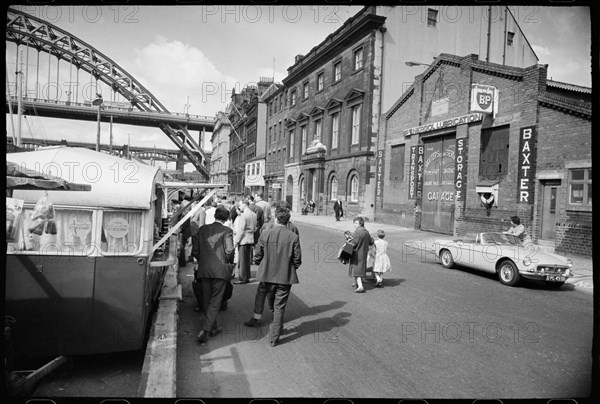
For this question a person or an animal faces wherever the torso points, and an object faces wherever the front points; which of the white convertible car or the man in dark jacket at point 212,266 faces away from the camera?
the man in dark jacket

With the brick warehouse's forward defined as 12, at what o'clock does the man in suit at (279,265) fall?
The man in suit is roughly at 11 o'clock from the brick warehouse.

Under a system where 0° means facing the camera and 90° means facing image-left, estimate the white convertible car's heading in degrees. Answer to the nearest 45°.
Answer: approximately 315°

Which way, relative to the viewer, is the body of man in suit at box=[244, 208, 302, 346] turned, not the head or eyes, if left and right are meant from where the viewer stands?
facing away from the viewer

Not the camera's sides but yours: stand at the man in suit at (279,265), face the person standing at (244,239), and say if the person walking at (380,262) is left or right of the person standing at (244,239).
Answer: right

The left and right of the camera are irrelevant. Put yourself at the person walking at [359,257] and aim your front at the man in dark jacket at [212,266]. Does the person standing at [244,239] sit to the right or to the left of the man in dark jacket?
right

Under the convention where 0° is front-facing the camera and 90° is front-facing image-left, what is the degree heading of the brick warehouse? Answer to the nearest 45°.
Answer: approximately 45°

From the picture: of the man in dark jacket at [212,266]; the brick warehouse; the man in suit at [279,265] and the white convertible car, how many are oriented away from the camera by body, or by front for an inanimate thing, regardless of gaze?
2

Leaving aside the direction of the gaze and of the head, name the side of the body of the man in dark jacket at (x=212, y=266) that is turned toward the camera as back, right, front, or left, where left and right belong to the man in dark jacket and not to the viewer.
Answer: back

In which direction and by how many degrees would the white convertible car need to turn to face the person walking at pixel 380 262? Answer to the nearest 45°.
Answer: approximately 90° to its right

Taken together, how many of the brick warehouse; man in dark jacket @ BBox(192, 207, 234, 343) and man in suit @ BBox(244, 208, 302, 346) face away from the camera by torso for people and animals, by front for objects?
2

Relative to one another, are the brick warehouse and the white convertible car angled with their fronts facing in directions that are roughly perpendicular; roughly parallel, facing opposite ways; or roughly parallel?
roughly perpendicular
